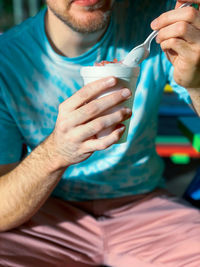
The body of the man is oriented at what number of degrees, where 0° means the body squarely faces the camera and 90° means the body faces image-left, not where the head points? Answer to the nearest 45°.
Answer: approximately 0°
